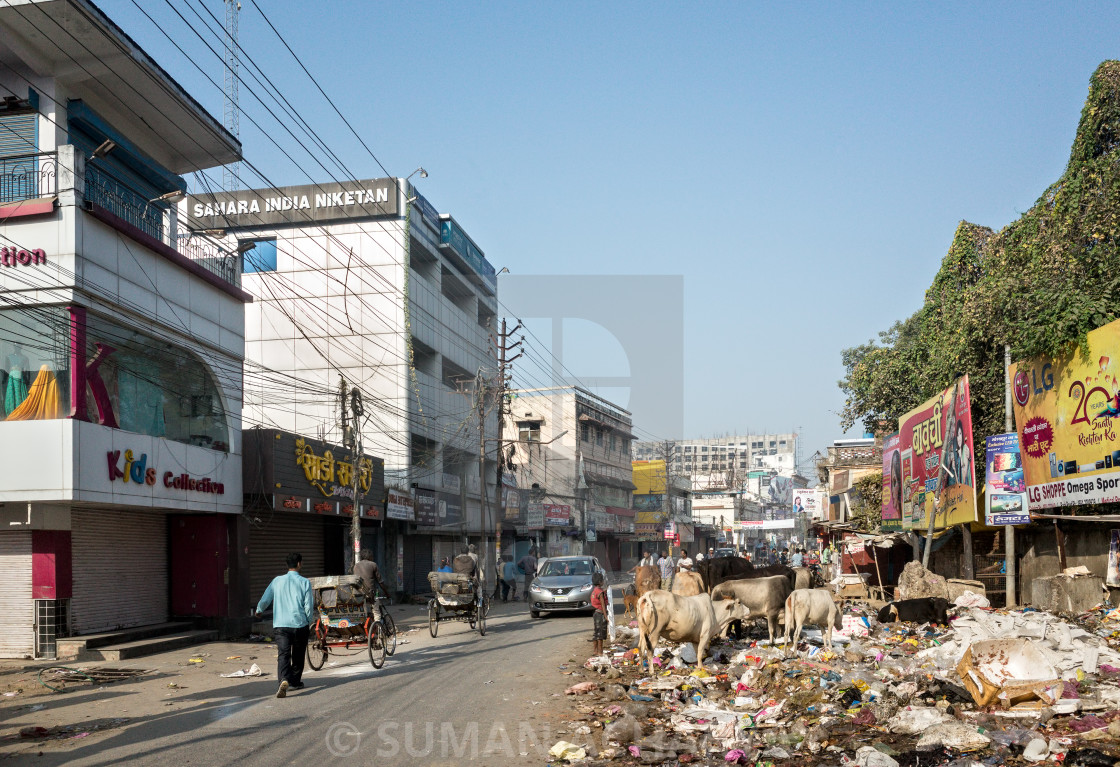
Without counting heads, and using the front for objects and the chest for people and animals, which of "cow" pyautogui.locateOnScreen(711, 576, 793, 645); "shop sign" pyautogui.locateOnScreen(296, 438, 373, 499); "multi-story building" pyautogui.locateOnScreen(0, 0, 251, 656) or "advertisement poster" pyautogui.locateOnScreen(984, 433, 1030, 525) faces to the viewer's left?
the cow

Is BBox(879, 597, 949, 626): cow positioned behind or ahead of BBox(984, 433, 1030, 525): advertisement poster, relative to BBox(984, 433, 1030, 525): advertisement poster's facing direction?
ahead

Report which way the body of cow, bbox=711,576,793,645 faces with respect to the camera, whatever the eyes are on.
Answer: to the viewer's left

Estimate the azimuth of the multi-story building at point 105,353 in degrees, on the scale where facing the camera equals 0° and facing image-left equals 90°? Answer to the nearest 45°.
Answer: approximately 315°

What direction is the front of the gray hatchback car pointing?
toward the camera

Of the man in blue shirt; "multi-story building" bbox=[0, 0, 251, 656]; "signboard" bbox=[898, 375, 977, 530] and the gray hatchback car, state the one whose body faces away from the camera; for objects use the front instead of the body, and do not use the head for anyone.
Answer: the man in blue shirt

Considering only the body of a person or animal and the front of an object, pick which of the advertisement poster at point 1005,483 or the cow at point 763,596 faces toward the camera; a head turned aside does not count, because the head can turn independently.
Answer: the advertisement poster

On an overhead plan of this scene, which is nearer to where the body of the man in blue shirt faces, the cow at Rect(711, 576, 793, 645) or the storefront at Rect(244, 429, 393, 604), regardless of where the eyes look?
the storefront

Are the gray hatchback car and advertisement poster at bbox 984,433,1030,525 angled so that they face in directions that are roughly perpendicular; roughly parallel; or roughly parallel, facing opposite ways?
roughly parallel

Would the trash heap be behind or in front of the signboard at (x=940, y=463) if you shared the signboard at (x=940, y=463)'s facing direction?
in front

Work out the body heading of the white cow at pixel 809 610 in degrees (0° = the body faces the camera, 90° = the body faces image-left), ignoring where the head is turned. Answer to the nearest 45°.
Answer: approximately 225°
